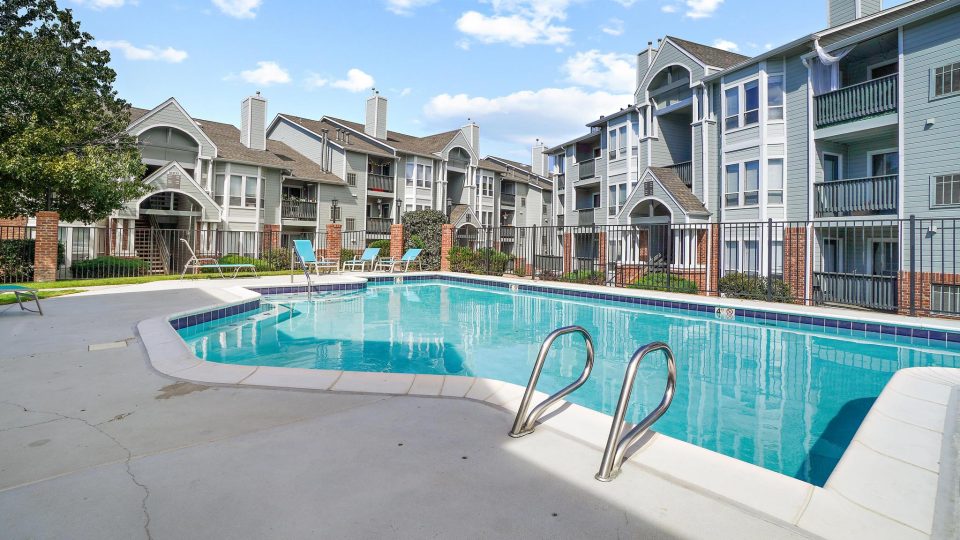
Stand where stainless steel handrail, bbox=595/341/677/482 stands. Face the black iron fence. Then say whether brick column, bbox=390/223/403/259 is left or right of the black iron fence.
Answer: left

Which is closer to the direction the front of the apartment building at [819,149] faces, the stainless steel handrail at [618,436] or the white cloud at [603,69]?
the stainless steel handrail

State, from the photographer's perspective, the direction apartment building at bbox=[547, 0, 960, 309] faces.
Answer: facing the viewer and to the left of the viewer

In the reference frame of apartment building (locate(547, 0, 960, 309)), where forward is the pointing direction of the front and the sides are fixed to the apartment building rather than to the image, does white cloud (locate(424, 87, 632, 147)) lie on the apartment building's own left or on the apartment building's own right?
on the apartment building's own right

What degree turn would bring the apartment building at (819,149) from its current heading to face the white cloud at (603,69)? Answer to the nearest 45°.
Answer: approximately 90° to its right

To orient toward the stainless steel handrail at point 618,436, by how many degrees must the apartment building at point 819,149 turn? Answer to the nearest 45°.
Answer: approximately 45° to its left
